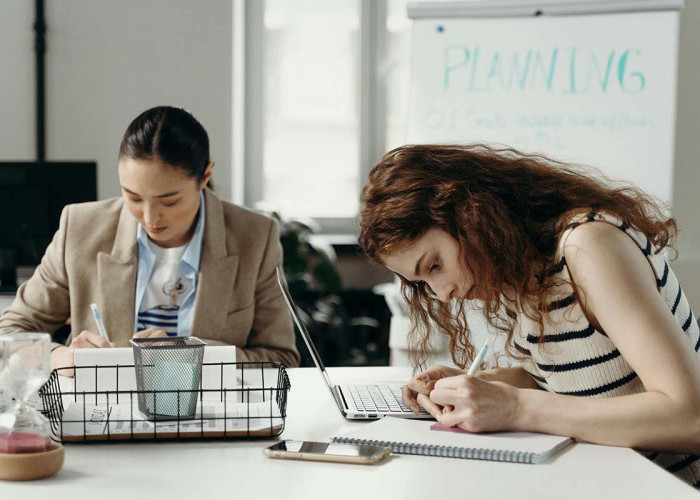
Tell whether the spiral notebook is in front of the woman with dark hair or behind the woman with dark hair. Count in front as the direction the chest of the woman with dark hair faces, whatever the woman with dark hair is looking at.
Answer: in front

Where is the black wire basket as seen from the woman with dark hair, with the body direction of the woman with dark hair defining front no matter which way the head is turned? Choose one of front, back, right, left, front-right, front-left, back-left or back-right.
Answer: front

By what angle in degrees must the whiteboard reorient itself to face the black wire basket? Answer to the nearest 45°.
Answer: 0° — it already faces it

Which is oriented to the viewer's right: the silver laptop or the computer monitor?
the silver laptop

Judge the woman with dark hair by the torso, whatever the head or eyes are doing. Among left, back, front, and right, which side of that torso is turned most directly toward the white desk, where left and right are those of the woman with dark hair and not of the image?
front

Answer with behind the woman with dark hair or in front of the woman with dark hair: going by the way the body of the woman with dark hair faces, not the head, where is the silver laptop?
in front

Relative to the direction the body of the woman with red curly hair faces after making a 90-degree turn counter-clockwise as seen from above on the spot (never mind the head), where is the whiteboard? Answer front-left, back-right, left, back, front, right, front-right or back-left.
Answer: back

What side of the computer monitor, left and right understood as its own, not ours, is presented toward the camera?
front

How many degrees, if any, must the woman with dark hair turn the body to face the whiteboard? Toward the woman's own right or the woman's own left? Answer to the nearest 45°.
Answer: approximately 135° to the woman's own left

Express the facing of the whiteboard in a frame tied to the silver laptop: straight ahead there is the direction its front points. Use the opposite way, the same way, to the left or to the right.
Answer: to the right

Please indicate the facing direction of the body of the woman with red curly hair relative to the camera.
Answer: to the viewer's left

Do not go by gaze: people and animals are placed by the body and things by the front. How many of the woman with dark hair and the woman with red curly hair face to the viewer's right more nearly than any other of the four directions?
0

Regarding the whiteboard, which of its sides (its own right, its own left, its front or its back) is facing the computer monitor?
right

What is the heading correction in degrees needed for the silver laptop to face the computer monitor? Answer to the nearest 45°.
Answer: approximately 135° to its left
